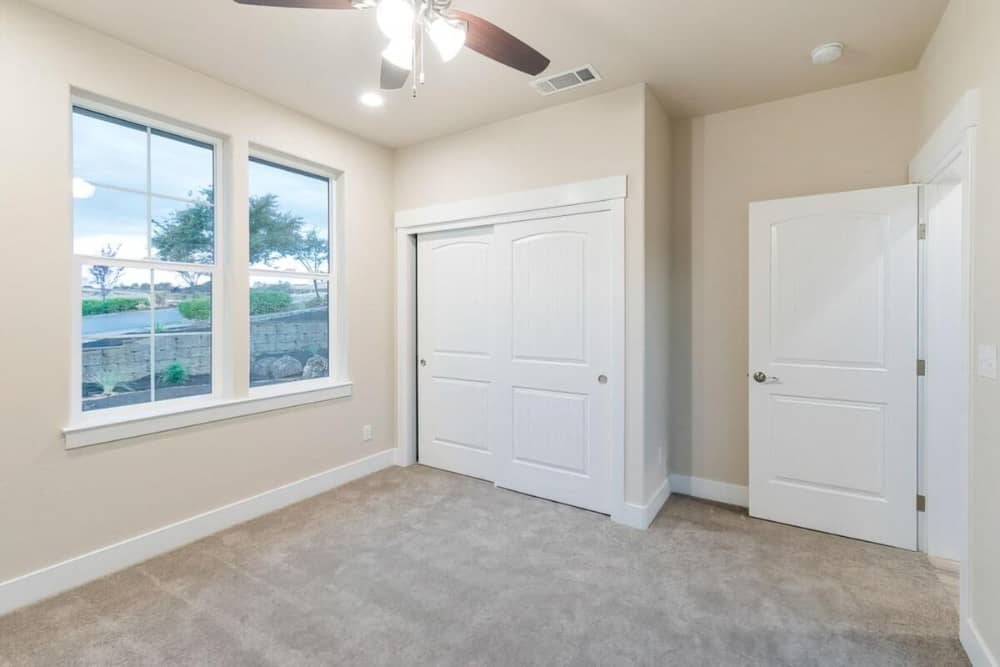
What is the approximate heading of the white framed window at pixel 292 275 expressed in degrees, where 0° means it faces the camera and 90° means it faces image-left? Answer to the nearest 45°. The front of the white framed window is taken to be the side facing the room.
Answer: approximately 315°

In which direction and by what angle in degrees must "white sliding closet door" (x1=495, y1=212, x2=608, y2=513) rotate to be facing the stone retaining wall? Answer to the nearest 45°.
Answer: approximately 45° to its right

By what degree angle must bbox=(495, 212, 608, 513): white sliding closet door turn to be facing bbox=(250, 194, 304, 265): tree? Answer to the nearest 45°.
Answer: approximately 45° to its right

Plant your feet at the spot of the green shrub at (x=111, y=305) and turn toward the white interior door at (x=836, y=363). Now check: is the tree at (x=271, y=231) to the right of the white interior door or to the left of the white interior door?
left

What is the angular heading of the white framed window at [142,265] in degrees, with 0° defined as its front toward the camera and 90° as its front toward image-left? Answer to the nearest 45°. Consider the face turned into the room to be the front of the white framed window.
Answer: approximately 315°
